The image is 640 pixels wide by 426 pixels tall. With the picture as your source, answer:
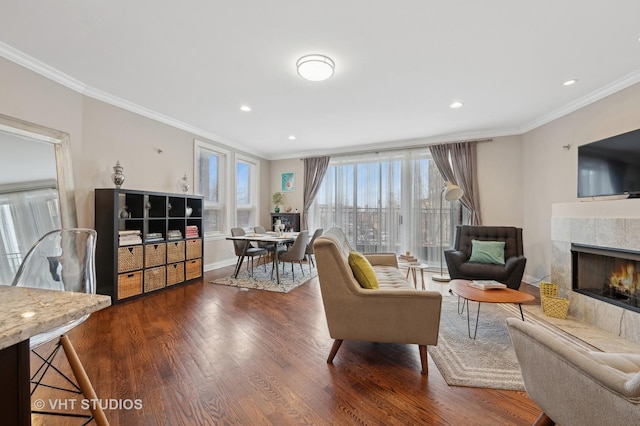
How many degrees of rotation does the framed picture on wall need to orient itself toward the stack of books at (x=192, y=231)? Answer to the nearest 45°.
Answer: approximately 45° to its right

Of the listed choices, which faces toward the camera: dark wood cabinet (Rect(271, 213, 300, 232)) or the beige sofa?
the dark wood cabinet

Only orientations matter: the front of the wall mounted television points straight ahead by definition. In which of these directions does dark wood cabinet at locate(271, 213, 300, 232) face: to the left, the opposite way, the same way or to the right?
to the left

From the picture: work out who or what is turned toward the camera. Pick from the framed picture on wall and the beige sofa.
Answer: the framed picture on wall

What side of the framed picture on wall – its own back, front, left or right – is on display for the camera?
front

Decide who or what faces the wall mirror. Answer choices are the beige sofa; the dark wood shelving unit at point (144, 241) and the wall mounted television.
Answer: the wall mounted television

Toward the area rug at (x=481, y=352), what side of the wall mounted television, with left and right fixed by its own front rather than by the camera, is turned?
front

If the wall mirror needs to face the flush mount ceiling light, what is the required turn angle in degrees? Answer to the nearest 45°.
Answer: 0° — it already faces it

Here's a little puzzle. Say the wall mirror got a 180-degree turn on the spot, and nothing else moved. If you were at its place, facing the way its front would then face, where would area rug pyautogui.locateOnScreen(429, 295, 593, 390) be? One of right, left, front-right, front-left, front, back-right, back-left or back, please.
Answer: back

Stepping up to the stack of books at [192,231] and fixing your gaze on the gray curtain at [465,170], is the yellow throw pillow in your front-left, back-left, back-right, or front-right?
front-right

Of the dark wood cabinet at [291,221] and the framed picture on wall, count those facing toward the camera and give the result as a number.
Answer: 2

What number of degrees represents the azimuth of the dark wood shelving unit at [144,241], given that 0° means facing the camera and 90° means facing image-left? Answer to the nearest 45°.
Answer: approximately 315°

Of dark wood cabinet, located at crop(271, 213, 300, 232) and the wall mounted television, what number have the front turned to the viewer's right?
0

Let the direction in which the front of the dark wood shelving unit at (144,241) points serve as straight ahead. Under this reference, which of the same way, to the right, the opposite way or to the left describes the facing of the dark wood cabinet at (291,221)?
to the right

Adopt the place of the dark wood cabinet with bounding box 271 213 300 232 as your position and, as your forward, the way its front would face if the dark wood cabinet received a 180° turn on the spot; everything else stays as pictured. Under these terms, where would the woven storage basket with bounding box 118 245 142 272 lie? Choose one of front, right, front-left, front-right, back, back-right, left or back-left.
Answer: back-left
